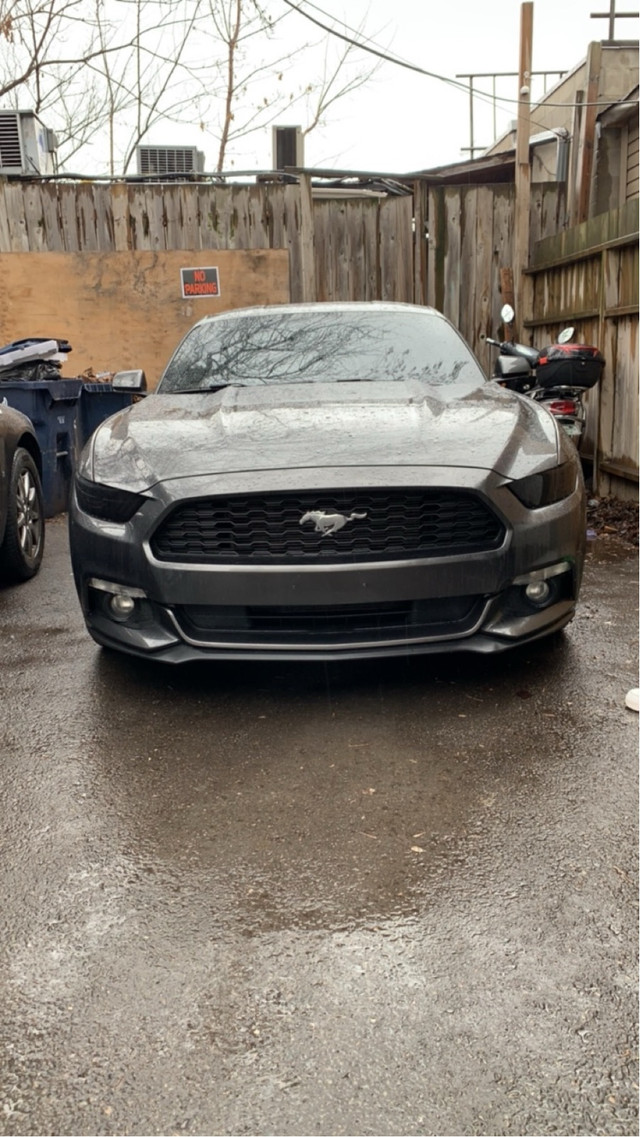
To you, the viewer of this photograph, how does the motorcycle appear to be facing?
facing away from the viewer and to the left of the viewer

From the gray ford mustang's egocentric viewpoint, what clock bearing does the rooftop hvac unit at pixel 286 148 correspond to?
The rooftop hvac unit is roughly at 6 o'clock from the gray ford mustang.

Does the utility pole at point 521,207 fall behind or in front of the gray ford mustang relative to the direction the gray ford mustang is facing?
behind

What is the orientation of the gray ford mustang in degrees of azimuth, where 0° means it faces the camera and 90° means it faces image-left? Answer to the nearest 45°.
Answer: approximately 0°

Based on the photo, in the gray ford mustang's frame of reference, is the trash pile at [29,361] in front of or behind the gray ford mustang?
behind

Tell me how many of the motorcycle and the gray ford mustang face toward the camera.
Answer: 1

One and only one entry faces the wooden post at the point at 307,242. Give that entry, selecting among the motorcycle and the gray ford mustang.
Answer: the motorcycle

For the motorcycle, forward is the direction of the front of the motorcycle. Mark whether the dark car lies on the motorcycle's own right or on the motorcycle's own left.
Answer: on the motorcycle's own left

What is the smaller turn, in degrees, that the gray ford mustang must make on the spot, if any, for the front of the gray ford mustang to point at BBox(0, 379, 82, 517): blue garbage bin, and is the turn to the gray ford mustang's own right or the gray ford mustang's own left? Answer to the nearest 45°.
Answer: approximately 135° to the gray ford mustang's own right
